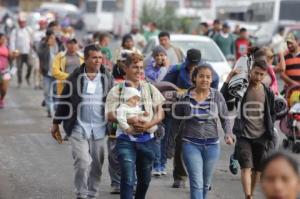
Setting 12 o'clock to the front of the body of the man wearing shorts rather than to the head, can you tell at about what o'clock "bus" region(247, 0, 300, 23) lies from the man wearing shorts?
The bus is roughly at 6 o'clock from the man wearing shorts.

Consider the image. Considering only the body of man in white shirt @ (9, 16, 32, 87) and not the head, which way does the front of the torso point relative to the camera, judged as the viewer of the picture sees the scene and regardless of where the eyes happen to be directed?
toward the camera

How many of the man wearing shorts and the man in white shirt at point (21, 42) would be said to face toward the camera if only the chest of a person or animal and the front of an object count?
2

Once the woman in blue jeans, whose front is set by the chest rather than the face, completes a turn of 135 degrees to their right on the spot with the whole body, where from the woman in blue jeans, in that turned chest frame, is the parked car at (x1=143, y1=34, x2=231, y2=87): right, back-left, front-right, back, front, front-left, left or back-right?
front-right

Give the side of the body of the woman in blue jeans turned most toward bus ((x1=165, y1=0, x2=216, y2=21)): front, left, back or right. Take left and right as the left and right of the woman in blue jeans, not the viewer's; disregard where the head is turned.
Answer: back

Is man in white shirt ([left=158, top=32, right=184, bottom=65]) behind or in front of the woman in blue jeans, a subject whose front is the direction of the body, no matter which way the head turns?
behind

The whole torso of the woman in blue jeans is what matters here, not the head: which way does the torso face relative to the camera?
toward the camera

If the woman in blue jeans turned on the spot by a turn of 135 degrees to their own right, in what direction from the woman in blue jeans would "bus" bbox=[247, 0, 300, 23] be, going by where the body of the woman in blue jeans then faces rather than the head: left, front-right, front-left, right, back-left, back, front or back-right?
front-right

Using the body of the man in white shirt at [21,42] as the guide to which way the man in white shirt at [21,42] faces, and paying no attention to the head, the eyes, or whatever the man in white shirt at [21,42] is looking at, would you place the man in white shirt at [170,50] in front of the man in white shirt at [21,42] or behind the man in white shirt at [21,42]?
in front

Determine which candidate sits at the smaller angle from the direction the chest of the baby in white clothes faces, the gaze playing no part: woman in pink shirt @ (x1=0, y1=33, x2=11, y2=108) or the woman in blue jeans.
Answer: the woman in blue jeans

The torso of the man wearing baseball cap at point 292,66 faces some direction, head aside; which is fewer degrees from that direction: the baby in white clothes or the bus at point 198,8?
the baby in white clothes

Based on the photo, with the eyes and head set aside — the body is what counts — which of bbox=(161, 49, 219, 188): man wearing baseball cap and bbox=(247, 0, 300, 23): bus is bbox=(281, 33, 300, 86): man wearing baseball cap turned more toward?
the man wearing baseball cap
